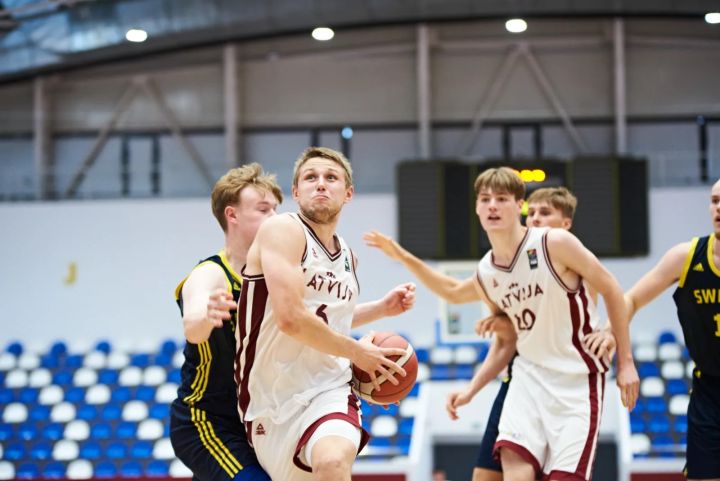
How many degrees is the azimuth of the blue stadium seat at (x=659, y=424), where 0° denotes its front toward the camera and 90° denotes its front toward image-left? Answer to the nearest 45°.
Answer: approximately 0°

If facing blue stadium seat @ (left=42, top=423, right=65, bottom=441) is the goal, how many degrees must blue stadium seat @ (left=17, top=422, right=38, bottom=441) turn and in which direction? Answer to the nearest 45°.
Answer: approximately 45° to its left

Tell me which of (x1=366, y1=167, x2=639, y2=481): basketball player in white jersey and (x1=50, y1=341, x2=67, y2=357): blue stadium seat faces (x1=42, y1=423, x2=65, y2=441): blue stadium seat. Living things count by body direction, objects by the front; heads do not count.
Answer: (x1=50, y1=341, x2=67, y2=357): blue stadium seat

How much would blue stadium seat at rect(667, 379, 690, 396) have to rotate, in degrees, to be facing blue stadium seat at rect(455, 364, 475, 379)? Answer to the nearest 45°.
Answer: approximately 90° to its right

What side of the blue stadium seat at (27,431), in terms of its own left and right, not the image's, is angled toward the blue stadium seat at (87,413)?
left

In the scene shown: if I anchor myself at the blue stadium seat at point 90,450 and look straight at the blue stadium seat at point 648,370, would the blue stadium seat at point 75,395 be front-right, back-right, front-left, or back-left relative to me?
back-left

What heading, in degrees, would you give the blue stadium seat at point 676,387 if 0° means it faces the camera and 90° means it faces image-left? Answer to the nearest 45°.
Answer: approximately 0°

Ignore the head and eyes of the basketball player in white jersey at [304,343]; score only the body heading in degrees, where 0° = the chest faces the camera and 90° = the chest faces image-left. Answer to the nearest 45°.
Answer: approximately 315°

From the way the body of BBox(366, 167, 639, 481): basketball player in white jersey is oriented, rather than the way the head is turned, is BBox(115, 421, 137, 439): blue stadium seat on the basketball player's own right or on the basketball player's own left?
on the basketball player's own right

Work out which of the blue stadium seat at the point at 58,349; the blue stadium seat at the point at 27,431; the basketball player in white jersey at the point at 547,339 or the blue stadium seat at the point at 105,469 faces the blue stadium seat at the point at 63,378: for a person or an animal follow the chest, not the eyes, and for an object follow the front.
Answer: the blue stadium seat at the point at 58,349

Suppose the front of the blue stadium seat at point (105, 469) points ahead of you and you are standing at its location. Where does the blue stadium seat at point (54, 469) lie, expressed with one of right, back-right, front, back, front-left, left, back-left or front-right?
back-right
